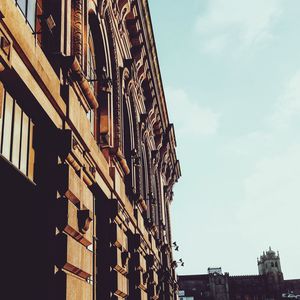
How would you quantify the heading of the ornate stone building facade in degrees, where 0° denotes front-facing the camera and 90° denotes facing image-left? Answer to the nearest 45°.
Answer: approximately 315°
